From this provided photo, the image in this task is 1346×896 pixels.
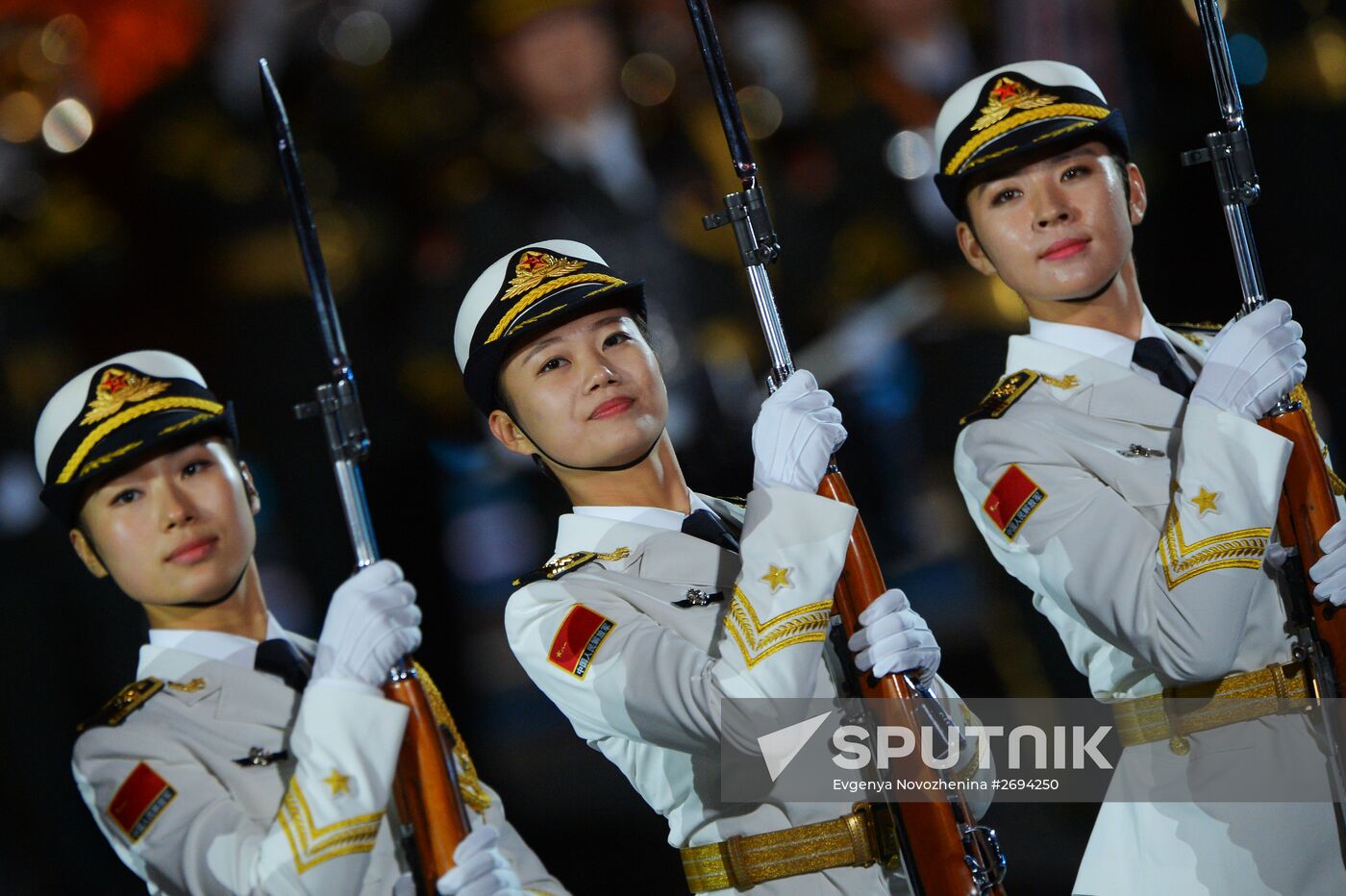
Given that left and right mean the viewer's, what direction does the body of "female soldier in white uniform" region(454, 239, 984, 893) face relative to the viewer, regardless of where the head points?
facing the viewer and to the right of the viewer
